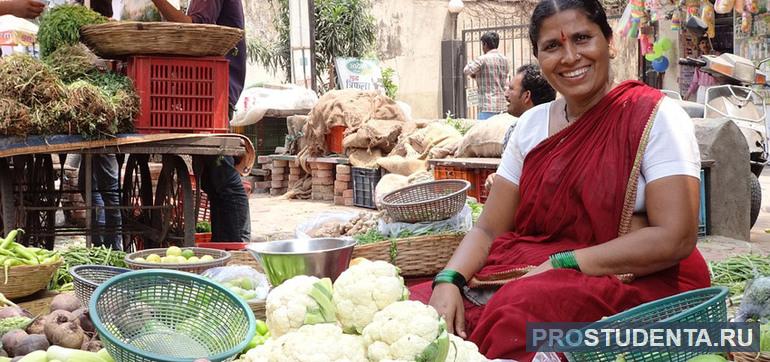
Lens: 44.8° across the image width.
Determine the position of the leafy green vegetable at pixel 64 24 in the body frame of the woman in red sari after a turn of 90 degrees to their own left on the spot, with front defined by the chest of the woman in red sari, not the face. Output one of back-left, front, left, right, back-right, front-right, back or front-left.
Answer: back

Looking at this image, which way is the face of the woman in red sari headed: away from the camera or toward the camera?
toward the camera

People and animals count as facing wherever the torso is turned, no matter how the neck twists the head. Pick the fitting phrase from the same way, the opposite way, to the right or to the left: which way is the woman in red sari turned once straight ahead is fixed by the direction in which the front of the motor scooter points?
to the right

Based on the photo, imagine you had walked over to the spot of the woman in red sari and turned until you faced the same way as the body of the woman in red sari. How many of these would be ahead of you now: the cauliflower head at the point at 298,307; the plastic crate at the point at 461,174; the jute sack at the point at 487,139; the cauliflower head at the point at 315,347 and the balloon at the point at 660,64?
2

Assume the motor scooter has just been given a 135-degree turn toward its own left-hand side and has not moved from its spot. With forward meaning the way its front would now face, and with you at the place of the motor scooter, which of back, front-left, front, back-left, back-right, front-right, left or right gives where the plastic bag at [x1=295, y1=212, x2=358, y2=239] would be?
back-left

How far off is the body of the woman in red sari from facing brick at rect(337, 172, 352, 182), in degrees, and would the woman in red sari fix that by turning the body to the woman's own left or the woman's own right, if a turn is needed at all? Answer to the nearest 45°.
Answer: approximately 135° to the woman's own right

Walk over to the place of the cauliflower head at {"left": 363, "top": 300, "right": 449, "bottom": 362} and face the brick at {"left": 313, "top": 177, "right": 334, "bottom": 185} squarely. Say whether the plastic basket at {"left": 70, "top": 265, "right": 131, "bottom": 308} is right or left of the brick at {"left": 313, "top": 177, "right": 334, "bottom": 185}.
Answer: left

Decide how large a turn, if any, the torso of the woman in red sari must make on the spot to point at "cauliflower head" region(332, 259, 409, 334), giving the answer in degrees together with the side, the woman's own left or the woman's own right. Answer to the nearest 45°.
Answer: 0° — they already face it

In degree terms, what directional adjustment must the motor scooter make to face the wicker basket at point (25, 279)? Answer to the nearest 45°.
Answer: approximately 90° to its right

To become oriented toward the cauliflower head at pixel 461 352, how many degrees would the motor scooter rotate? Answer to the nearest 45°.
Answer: approximately 45° to its right

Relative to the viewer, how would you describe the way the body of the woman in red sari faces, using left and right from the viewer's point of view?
facing the viewer and to the left of the viewer

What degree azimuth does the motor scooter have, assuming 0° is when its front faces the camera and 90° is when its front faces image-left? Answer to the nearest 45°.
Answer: approximately 315°

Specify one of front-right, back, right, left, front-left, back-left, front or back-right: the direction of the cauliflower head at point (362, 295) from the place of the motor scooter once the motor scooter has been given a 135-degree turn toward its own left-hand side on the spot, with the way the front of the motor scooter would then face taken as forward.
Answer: back

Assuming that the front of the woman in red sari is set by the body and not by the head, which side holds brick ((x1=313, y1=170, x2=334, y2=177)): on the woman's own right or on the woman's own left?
on the woman's own right

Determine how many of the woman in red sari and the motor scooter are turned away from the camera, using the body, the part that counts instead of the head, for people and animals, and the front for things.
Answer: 0

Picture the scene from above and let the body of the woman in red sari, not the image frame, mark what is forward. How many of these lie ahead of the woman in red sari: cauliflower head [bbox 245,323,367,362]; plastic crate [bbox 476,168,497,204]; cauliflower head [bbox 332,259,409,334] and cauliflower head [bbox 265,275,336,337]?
3
